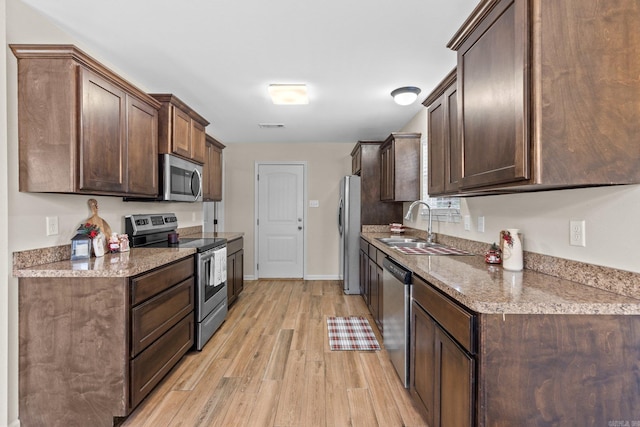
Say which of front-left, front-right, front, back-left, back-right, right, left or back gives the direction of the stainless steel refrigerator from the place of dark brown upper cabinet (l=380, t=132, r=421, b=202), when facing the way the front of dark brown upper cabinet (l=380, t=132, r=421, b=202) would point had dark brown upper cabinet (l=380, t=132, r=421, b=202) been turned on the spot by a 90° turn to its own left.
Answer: back-right

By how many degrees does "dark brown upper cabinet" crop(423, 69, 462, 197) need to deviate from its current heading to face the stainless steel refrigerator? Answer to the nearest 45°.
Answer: approximately 45° to its right

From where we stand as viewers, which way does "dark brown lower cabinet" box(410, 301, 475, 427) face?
facing the viewer and to the left of the viewer

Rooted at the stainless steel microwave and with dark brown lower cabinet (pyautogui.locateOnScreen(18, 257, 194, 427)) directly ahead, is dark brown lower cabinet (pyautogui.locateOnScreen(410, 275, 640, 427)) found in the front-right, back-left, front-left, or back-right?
front-left

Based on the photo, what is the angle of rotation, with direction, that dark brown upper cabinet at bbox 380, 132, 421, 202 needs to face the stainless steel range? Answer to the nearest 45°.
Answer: approximately 45° to its left

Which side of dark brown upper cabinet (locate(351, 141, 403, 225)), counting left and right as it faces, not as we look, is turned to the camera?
left

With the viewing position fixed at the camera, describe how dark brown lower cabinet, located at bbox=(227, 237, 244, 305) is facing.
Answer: facing to the right of the viewer

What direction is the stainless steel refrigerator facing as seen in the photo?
to the viewer's left

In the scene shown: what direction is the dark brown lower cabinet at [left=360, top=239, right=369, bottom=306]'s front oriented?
to the viewer's left

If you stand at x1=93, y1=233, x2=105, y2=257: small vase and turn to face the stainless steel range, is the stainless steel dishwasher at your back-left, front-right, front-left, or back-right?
front-right

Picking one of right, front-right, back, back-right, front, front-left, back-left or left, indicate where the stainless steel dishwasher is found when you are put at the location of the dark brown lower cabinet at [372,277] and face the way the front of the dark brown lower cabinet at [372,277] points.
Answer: left

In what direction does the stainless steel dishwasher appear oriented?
to the viewer's left

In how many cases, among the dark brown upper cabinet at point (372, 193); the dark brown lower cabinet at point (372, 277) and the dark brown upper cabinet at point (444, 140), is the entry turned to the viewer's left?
3

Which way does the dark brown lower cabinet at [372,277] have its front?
to the viewer's left

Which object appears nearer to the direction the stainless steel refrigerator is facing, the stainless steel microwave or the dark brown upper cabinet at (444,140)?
the stainless steel microwave

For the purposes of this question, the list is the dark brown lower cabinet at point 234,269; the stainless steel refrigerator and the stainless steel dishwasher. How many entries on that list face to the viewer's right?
1

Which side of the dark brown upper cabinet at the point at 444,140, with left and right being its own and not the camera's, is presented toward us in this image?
left
